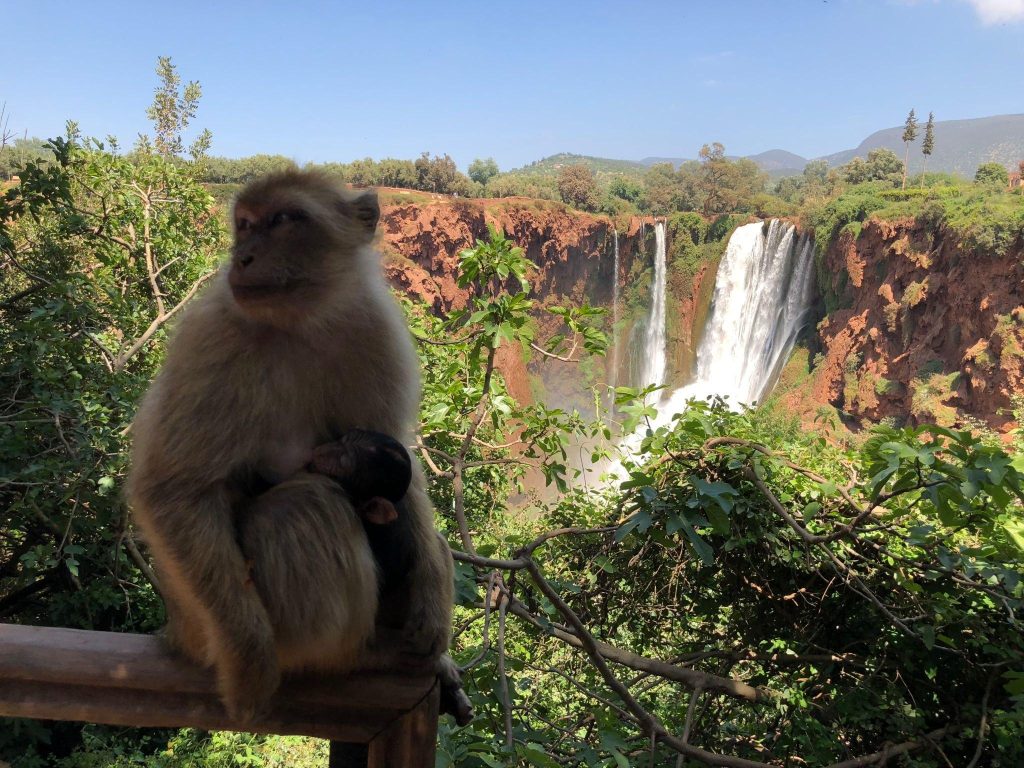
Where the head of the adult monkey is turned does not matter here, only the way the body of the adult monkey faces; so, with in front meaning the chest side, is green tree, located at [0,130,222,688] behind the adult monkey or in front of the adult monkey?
behind

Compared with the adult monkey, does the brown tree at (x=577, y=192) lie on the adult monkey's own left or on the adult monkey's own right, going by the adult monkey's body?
on the adult monkey's own left

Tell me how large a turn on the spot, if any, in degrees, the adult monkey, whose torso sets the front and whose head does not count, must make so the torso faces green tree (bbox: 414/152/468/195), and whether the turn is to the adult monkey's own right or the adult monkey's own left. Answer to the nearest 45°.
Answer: approximately 135° to the adult monkey's own left

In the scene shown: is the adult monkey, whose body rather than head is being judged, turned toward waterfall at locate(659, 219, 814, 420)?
no

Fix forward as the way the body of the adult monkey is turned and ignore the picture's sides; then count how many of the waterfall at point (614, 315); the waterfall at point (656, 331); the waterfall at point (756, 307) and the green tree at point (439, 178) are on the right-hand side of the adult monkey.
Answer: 0

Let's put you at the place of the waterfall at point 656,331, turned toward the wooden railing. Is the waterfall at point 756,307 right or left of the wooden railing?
left

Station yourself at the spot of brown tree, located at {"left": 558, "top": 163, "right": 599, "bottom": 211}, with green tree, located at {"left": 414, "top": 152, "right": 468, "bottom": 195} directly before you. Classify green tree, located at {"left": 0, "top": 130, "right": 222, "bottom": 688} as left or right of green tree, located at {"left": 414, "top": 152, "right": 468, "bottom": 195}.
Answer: left

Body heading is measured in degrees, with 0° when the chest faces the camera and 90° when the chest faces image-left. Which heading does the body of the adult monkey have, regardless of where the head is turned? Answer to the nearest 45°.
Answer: approximately 315°

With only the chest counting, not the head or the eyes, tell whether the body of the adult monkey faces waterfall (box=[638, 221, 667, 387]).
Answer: no
